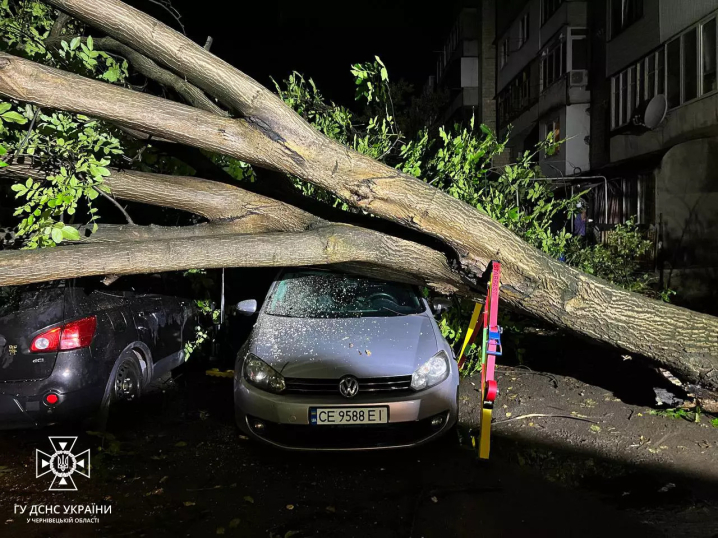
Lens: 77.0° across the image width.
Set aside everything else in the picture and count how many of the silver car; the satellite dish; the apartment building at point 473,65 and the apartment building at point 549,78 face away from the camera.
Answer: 0

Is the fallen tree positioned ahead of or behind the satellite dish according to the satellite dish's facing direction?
ahead

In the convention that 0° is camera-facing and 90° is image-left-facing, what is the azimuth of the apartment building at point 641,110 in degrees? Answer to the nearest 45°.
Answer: approximately 45°

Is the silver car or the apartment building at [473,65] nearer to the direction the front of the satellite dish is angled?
the silver car

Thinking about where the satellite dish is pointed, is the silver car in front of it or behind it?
in front

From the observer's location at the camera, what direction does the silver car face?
facing the viewer

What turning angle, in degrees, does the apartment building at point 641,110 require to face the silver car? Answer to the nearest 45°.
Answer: approximately 45° to its left

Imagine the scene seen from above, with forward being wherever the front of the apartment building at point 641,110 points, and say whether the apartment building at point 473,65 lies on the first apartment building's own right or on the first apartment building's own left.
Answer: on the first apartment building's own right

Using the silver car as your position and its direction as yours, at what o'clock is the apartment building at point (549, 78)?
The apartment building is roughly at 7 o'clock from the silver car.

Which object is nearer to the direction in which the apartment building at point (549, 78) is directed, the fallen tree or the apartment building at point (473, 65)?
the fallen tree

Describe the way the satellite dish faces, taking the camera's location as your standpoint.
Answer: facing the viewer and to the left of the viewer

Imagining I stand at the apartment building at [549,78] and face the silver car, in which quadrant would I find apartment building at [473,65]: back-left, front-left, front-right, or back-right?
back-right
